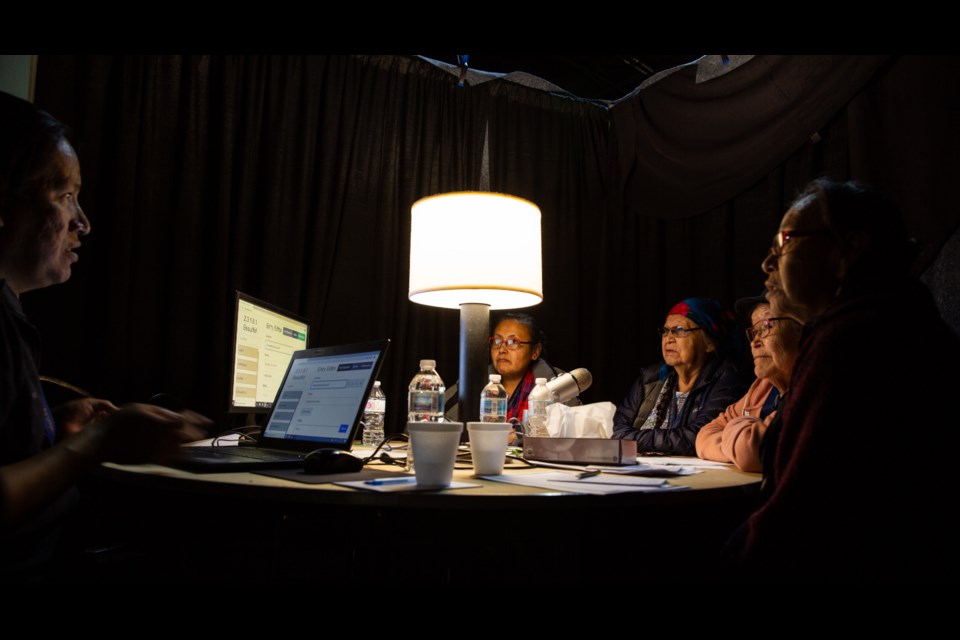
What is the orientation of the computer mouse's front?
to the viewer's right

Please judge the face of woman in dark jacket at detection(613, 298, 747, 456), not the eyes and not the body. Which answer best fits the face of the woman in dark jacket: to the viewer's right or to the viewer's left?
to the viewer's left

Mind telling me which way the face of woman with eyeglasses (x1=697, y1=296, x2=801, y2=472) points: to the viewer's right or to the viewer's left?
to the viewer's left

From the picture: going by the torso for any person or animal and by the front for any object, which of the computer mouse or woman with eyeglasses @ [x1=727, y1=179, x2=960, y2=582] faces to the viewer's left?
the woman with eyeglasses

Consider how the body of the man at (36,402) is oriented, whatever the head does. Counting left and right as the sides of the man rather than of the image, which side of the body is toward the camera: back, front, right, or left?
right

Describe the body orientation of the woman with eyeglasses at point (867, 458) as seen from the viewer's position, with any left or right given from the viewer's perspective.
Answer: facing to the left of the viewer

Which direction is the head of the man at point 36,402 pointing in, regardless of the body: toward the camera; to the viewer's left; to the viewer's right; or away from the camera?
to the viewer's right

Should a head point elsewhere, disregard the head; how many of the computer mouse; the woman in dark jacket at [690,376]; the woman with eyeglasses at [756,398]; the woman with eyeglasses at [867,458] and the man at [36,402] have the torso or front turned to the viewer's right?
2

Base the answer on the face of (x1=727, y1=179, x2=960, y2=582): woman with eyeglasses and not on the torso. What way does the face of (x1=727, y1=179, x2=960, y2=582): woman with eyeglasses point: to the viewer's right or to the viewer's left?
to the viewer's left

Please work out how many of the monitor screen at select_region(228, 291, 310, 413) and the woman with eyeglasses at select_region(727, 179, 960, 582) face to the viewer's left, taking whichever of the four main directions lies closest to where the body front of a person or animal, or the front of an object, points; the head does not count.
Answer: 1

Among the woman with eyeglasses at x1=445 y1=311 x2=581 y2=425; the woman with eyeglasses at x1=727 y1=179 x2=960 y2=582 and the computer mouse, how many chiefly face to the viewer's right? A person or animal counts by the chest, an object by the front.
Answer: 1

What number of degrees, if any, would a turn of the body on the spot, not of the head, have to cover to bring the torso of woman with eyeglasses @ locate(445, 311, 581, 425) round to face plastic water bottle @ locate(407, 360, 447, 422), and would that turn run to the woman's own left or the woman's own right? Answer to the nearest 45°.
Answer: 0° — they already face it
